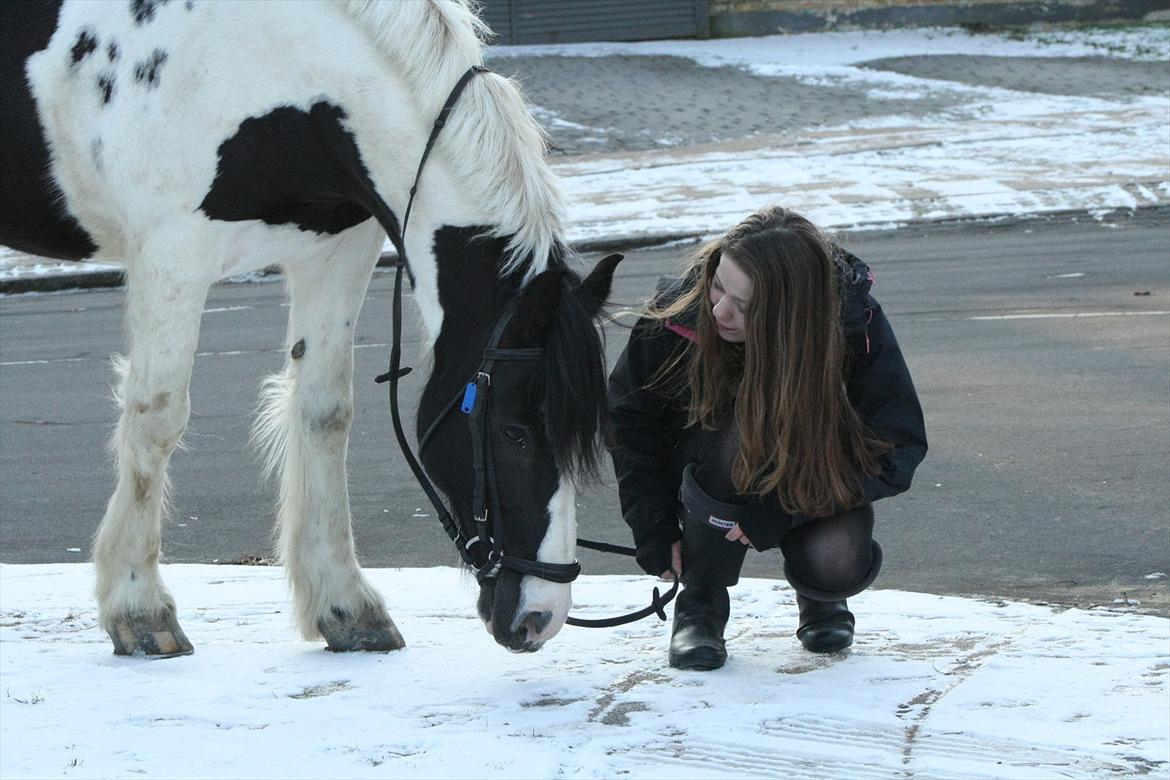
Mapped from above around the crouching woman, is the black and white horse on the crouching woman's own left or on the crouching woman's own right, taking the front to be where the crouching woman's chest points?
on the crouching woman's own right
